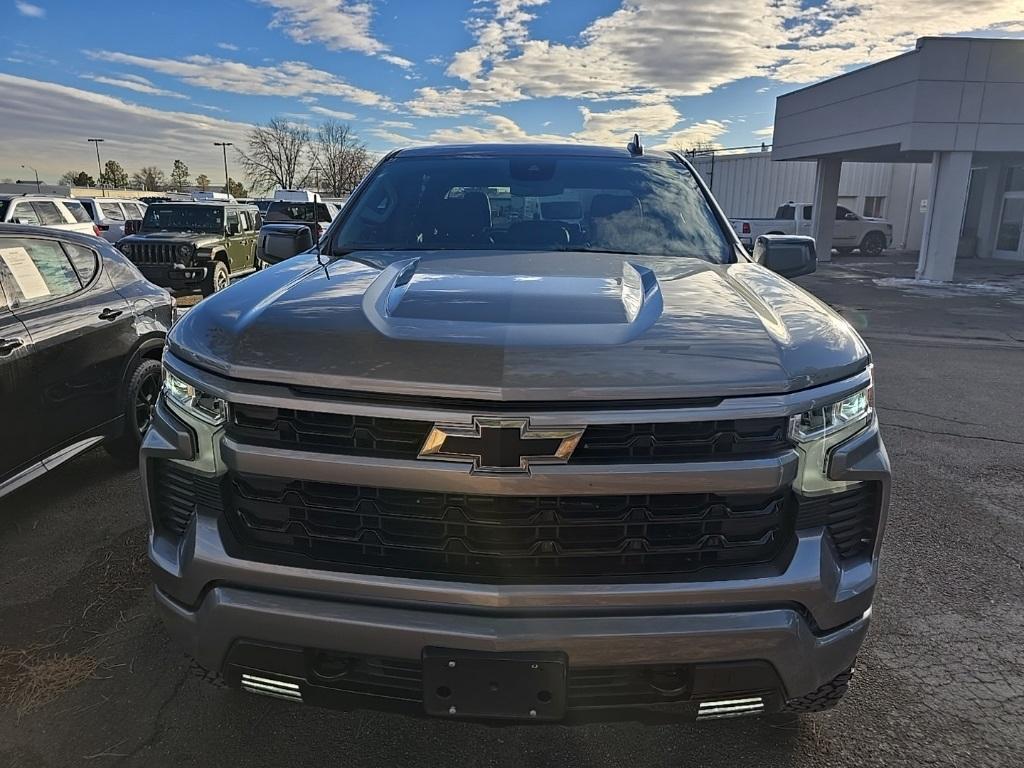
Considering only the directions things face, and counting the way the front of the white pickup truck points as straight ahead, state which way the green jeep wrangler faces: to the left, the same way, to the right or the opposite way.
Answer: to the right

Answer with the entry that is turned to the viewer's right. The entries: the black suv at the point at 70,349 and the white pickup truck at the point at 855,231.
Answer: the white pickup truck

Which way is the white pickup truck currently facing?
to the viewer's right

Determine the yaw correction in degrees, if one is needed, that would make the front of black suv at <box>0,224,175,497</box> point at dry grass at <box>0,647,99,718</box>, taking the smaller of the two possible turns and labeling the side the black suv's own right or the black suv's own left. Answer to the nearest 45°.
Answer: approximately 45° to the black suv's own left

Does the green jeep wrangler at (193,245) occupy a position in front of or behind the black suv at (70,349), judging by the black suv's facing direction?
behind

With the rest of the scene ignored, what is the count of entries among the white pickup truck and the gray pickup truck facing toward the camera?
1

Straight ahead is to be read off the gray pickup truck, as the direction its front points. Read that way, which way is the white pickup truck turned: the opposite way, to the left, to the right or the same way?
to the left

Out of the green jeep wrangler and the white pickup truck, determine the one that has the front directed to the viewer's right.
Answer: the white pickup truck

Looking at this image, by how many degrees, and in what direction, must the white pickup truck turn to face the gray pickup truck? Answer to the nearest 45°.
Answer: approximately 90° to its right

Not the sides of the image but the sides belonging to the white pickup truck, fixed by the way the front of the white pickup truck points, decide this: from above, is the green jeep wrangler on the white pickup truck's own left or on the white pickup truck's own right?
on the white pickup truck's own right

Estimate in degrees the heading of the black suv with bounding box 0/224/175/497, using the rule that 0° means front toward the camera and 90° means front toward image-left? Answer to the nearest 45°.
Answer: approximately 45°

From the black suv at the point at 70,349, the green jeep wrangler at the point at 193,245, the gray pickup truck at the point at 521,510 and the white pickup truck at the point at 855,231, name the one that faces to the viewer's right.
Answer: the white pickup truck
